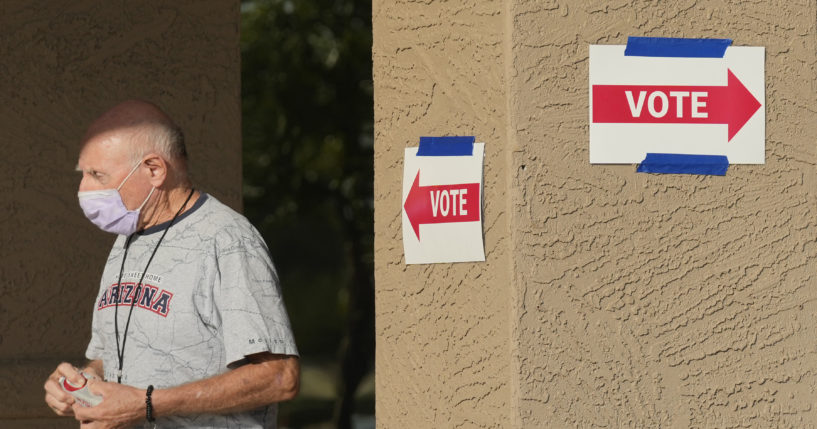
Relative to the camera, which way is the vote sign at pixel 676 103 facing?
toward the camera

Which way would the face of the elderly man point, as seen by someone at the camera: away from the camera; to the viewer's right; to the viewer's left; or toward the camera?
to the viewer's left

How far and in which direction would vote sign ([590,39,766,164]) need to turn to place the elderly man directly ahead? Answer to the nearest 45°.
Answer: approximately 90° to its right

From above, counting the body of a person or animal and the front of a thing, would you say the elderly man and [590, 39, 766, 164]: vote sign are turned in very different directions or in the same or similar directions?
same or similar directions

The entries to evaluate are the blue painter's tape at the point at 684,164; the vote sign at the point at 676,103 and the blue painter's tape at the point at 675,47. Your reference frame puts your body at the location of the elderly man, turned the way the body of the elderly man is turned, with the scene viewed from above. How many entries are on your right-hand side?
0

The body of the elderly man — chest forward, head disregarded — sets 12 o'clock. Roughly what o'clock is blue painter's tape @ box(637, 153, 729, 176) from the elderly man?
The blue painter's tape is roughly at 8 o'clock from the elderly man.

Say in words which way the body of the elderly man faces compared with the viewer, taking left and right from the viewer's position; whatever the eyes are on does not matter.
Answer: facing the viewer and to the left of the viewer

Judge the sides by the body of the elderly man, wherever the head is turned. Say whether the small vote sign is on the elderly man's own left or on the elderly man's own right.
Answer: on the elderly man's own left
